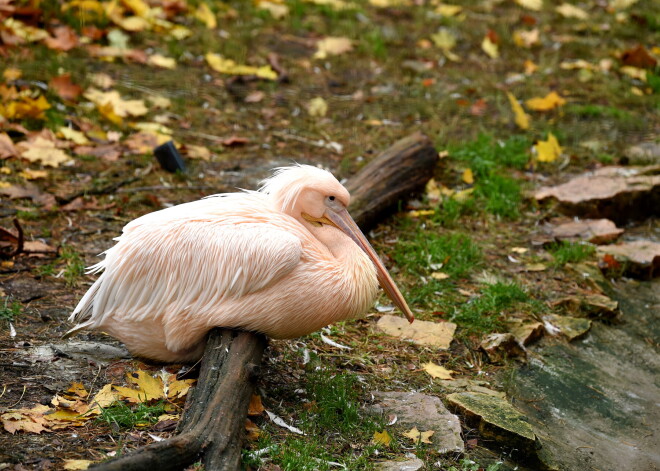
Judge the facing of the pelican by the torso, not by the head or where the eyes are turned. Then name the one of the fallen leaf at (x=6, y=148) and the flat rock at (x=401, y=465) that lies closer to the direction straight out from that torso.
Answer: the flat rock

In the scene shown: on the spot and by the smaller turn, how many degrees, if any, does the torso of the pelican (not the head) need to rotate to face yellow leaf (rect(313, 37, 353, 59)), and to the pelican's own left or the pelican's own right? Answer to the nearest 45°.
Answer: approximately 90° to the pelican's own left

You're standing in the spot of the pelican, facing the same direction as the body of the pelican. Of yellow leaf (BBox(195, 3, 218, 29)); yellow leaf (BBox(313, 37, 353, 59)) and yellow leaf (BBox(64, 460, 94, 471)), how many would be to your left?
2

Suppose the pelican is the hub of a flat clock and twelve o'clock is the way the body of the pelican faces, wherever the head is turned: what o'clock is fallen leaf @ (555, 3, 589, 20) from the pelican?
The fallen leaf is roughly at 10 o'clock from the pelican.

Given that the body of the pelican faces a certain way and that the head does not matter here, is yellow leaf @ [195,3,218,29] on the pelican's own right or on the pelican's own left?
on the pelican's own left

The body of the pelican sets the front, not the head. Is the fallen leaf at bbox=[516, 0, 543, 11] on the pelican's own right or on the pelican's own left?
on the pelican's own left

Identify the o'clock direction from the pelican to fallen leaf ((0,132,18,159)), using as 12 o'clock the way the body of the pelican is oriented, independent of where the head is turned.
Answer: The fallen leaf is roughly at 8 o'clock from the pelican.

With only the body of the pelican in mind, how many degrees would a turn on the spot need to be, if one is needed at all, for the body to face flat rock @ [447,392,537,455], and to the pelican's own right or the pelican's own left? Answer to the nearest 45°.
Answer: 0° — it already faces it

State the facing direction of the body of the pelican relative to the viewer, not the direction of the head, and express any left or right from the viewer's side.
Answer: facing to the right of the viewer
